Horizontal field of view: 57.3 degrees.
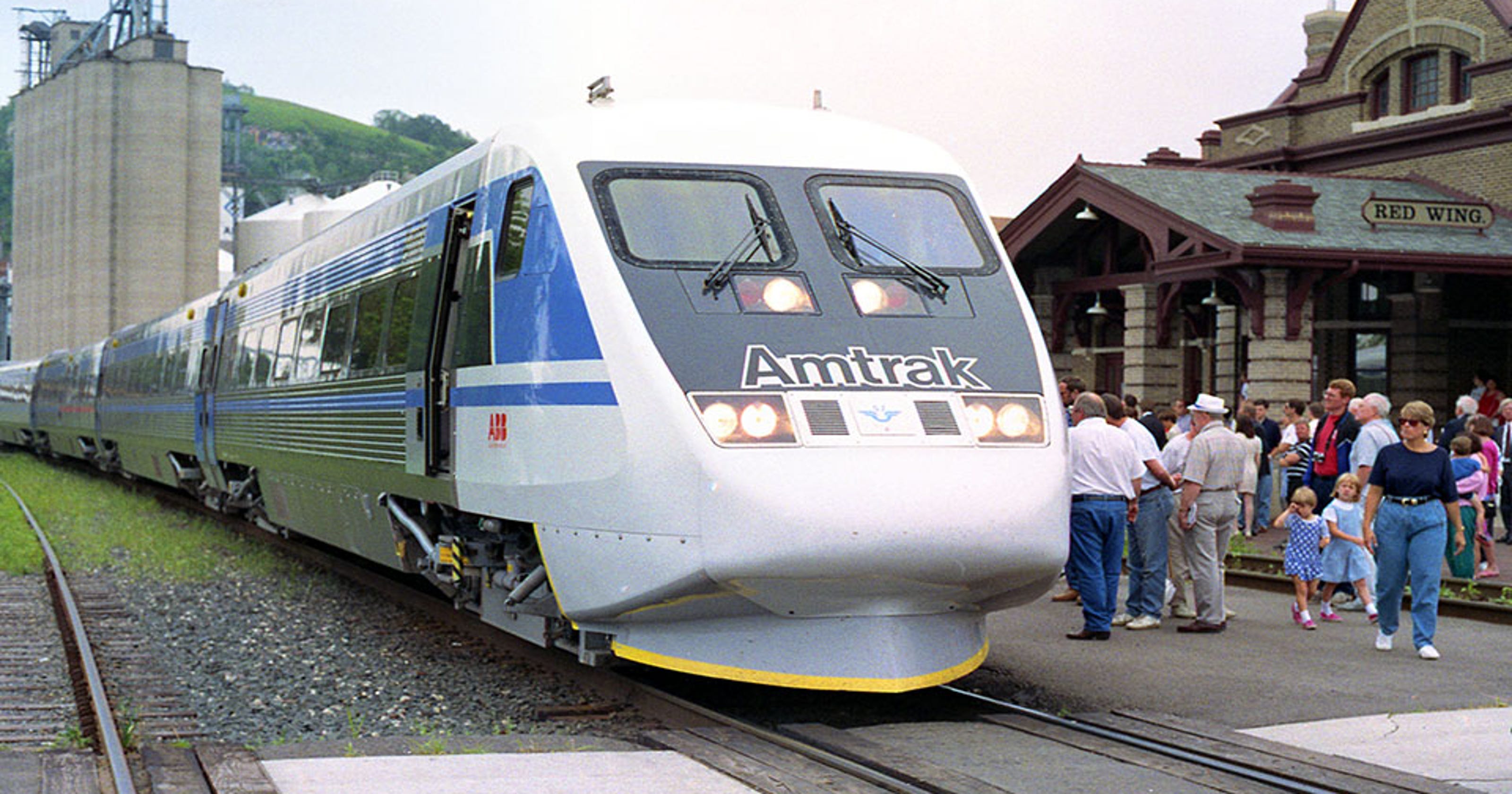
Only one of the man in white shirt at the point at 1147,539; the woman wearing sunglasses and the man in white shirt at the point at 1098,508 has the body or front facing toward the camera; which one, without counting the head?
the woman wearing sunglasses

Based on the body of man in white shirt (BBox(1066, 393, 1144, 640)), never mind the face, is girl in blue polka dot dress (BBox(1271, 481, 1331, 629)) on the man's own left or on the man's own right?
on the man's own right

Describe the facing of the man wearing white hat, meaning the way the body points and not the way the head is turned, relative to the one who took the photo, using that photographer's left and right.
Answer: facing away from the viewer and to the left of the viewer

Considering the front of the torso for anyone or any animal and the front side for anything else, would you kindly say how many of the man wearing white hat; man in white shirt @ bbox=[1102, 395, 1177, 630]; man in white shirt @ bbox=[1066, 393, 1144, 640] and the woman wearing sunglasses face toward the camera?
1

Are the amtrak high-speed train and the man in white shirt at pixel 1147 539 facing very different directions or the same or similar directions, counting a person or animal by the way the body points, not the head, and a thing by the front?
very different directions

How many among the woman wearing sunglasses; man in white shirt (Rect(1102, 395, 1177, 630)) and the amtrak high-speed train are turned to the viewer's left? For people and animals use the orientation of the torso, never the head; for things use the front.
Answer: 1

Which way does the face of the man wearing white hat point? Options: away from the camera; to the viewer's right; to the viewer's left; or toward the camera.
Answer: to the viewer's left

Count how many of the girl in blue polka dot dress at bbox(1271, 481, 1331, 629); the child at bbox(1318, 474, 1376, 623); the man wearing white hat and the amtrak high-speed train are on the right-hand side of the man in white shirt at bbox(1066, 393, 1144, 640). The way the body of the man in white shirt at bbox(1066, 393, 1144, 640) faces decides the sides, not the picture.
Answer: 3

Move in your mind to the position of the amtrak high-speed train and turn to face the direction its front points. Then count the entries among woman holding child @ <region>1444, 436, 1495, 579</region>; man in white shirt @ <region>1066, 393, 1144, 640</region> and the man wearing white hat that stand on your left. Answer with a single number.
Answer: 3

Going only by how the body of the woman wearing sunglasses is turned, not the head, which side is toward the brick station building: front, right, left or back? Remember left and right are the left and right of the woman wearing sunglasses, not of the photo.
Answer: back

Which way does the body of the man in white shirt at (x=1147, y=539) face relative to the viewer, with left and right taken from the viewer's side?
facing to the left of the viewer

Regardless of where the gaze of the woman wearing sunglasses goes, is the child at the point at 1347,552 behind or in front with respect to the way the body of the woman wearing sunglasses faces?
behind

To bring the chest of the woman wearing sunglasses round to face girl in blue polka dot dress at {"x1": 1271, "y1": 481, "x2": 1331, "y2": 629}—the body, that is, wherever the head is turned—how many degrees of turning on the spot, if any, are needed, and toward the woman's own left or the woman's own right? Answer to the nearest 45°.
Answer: approximately 135° to the woman's own right

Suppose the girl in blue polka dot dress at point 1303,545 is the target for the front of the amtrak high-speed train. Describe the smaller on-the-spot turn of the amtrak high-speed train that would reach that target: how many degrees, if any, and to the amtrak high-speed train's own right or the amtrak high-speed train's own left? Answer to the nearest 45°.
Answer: approximately 90° to the amtrak high-speed train's own left

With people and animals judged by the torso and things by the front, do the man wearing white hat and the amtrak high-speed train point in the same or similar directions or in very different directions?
very different directions

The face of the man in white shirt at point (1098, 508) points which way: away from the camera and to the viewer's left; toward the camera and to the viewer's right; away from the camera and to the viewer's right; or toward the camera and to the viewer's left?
away from the camera and to the viewer's left

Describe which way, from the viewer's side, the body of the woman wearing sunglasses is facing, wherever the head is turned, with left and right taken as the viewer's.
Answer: facing the viewer
